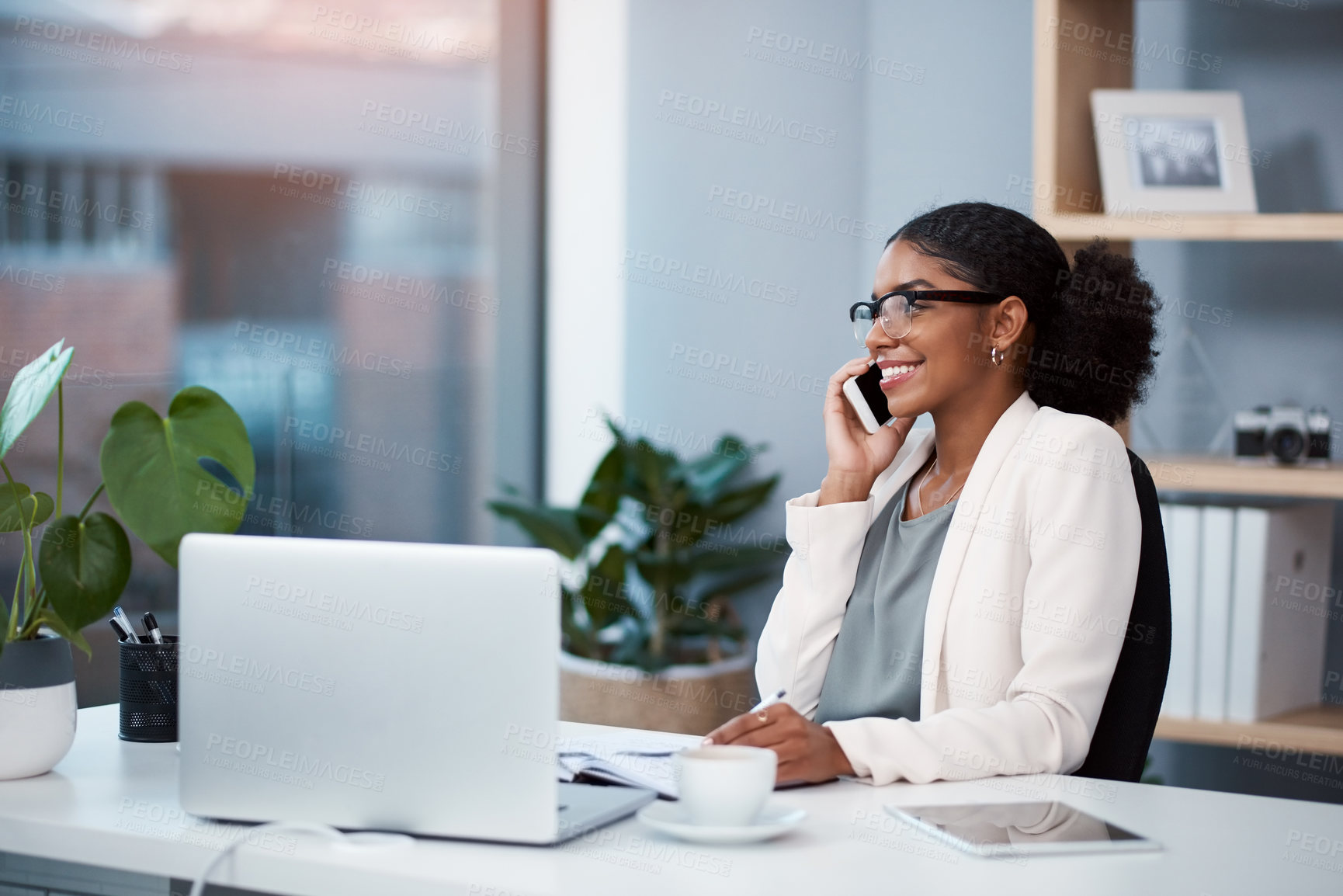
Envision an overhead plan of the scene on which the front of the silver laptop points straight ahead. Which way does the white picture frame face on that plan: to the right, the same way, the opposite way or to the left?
the opposite way

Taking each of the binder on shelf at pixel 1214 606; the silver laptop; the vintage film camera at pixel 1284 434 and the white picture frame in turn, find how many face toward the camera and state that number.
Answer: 3

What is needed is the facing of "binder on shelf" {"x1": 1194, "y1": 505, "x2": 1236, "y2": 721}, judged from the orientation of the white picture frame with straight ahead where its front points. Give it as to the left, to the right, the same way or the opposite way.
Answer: the same way

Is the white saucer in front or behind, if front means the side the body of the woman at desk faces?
in front

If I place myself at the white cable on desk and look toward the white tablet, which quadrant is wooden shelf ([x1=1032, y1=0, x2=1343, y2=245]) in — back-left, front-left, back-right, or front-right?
front-left

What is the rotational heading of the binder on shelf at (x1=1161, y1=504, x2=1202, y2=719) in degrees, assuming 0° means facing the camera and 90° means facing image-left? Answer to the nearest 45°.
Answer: approximately 0°

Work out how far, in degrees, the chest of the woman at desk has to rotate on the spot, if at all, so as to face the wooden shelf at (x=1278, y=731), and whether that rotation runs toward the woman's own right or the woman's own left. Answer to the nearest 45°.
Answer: approximately 180°

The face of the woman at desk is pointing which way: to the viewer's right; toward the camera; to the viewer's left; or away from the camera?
to the viewer's left

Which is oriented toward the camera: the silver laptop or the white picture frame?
the white picture frame

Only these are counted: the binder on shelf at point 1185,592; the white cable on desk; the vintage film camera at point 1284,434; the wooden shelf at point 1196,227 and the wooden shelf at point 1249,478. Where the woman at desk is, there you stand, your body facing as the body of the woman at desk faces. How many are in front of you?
1

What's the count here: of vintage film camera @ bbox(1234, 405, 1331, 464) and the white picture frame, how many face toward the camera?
2

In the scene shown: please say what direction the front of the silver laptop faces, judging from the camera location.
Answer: facing away from the viewer and to the right of the viewer

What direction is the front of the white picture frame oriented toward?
toward the camera
